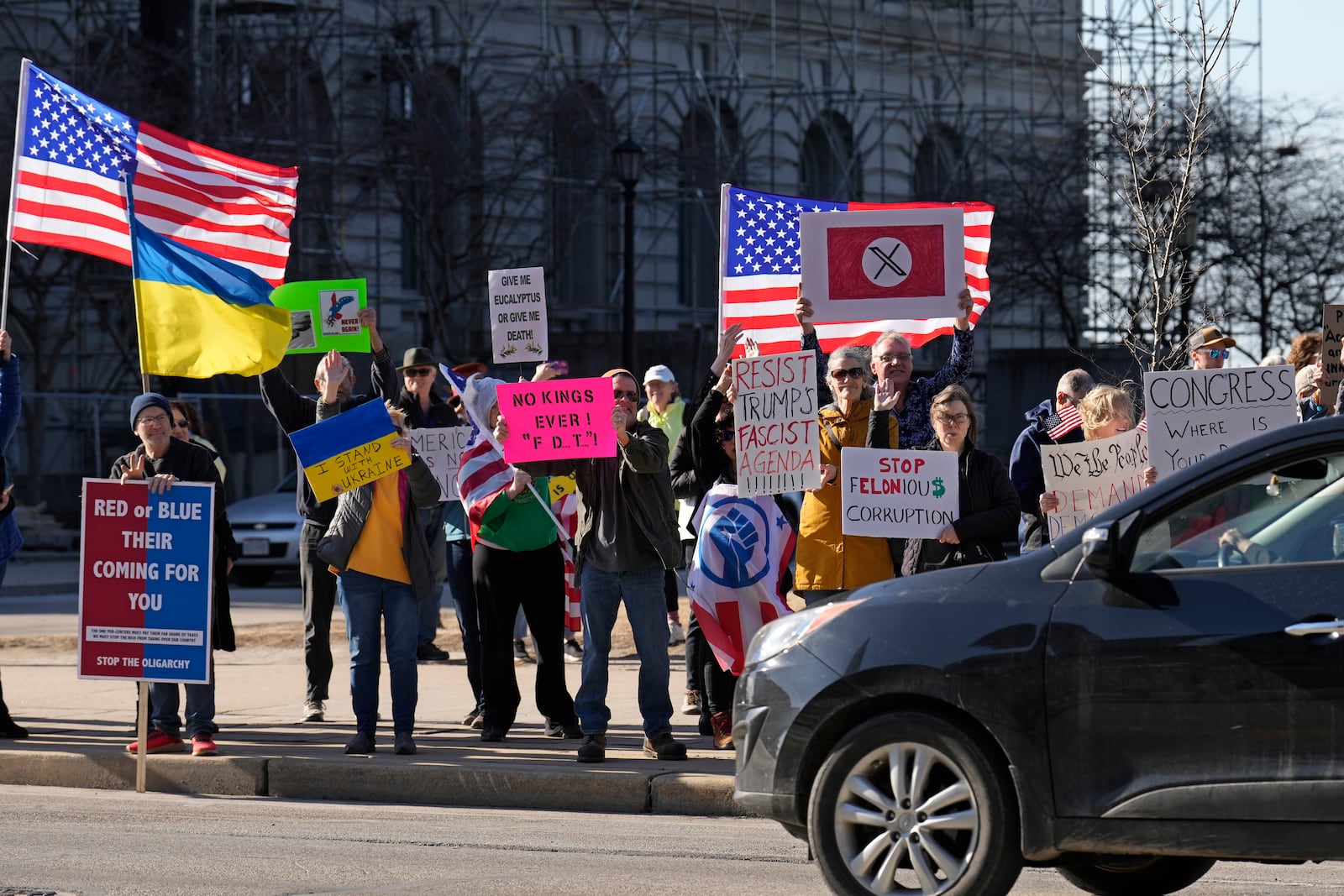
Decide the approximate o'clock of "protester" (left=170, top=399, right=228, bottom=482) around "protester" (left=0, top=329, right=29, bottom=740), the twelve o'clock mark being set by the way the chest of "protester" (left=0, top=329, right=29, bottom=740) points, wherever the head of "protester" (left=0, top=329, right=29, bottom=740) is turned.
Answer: "protester" (left=170, top=399, right=228, bottom=482) is roughly at 9 o'clock from "protester" (left=0, top=329, right=29, bottom=740).

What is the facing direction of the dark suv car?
to the viewer's left

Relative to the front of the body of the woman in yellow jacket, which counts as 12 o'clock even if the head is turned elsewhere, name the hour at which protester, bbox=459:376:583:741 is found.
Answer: The protester is roughly at 2 o'clock from the woman in yellow jacket.

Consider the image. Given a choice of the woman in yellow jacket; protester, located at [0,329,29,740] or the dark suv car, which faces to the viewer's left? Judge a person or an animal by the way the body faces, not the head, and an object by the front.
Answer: the dark suv car

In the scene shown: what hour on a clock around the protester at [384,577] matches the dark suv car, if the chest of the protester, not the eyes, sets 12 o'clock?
The dark suv car is roughly at 11 o'clock from the protester.
